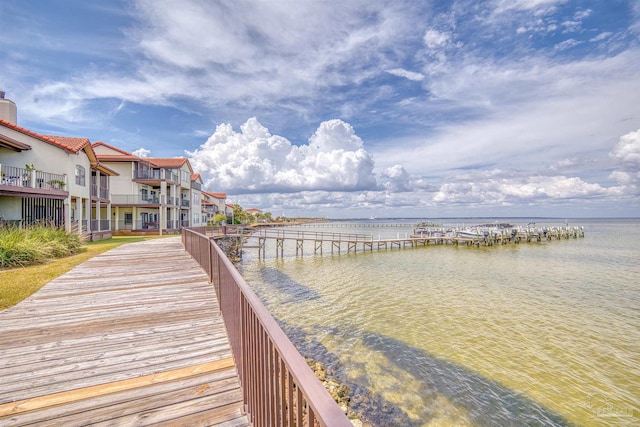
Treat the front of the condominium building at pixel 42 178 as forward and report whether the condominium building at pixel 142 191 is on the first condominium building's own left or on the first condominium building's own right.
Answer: on the first condominium building's own left

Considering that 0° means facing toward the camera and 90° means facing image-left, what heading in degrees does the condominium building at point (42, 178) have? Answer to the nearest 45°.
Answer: approximately 315°

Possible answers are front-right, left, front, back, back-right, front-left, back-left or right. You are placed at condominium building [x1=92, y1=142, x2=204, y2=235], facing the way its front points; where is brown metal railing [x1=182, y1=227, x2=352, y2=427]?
front-right

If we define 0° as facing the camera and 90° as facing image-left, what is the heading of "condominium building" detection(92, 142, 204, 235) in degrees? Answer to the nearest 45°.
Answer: approximately 315°

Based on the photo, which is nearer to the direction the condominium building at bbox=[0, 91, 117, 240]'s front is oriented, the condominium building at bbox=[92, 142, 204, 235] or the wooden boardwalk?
the wooden boardwalk
